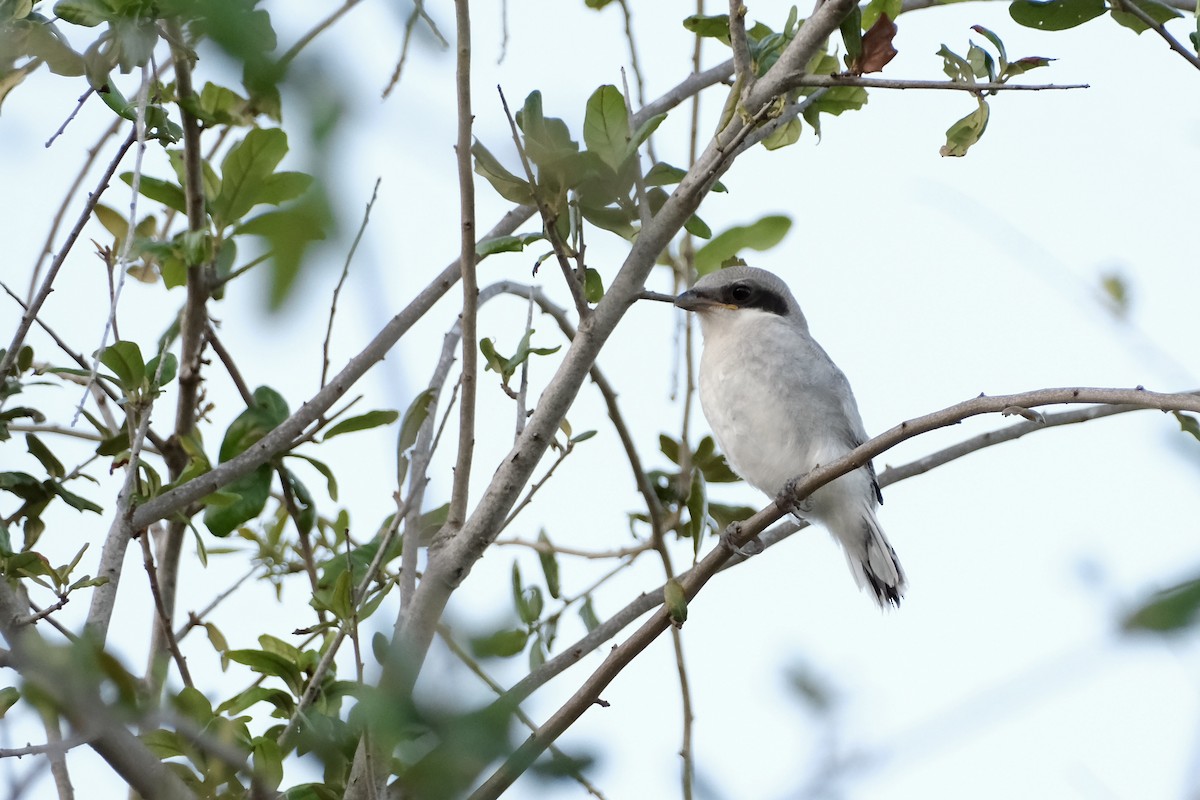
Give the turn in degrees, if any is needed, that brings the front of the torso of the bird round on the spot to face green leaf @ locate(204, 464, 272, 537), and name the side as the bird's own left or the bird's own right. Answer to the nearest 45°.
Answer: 0° — it already faces it

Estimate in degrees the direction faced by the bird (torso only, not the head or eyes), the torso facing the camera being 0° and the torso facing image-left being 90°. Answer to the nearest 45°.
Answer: approximately 45°

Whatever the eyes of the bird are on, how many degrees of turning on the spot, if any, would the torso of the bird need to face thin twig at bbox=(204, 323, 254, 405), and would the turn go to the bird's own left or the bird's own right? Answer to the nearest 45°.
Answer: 0° — it already faces it

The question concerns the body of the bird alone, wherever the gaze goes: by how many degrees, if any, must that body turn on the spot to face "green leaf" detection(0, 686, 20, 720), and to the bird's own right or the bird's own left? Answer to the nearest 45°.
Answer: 0° — it already faces it

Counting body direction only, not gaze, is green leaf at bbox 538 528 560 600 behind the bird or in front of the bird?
in front

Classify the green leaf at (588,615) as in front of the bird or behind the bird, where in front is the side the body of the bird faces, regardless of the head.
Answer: in front
